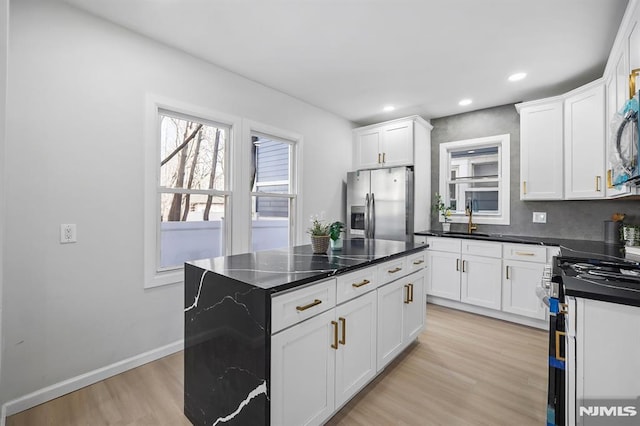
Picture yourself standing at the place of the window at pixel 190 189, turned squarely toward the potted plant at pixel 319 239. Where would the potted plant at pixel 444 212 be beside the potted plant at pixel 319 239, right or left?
left

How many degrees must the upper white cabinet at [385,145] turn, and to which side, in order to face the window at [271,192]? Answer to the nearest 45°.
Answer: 0° — it already faces it

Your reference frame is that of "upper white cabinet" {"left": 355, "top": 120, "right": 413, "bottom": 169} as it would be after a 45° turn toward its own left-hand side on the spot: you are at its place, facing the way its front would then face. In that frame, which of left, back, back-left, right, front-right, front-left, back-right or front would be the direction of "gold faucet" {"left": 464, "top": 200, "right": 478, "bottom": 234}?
left

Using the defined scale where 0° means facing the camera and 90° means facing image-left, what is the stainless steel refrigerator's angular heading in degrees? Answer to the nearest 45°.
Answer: approximately 45°

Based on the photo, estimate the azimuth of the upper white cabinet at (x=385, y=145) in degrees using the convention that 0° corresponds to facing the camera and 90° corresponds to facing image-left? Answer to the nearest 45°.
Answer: approximately 45°

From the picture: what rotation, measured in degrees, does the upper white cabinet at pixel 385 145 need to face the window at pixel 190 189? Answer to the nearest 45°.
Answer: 0° — it already faces it

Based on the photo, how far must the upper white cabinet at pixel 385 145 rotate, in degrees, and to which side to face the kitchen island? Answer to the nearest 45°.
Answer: approximately 45° to its left

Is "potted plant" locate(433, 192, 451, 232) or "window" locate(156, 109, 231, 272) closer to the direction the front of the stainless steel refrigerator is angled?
the window

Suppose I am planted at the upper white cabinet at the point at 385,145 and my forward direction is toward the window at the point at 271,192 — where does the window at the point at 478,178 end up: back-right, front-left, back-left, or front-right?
back-left
